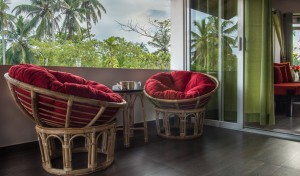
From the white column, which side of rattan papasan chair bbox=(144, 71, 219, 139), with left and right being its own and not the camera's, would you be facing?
back

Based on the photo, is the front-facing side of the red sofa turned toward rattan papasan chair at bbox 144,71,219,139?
no

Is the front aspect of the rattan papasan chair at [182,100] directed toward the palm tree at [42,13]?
no

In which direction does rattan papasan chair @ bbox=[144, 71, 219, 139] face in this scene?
toward the camera

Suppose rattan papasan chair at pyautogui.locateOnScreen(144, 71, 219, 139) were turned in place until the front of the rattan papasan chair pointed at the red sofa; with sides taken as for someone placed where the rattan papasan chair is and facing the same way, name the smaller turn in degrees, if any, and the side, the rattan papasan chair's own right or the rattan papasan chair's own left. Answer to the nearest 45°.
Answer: approximately 135° to the rattan papasan chair's own left

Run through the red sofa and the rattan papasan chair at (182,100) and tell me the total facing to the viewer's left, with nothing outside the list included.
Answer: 0
